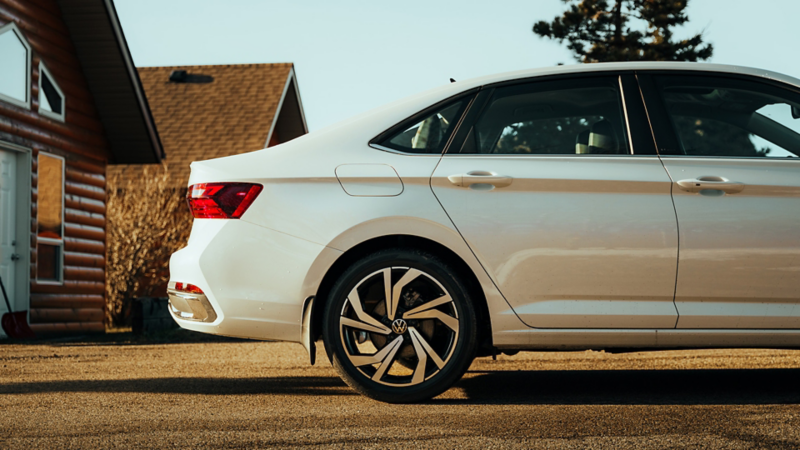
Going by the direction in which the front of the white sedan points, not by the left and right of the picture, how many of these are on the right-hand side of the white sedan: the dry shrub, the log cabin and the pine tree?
0

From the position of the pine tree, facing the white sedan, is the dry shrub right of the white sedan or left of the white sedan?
right

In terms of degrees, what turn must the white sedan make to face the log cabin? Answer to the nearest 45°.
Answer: approximately 135° to its left

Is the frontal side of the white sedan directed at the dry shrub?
no

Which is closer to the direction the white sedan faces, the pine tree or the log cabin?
the pine tree

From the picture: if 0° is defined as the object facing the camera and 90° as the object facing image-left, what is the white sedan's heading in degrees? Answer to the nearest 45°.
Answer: approximately 270°

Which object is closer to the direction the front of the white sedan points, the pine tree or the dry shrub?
the pine tree

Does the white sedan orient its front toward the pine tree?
no

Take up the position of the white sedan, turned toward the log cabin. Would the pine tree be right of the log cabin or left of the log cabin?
right
